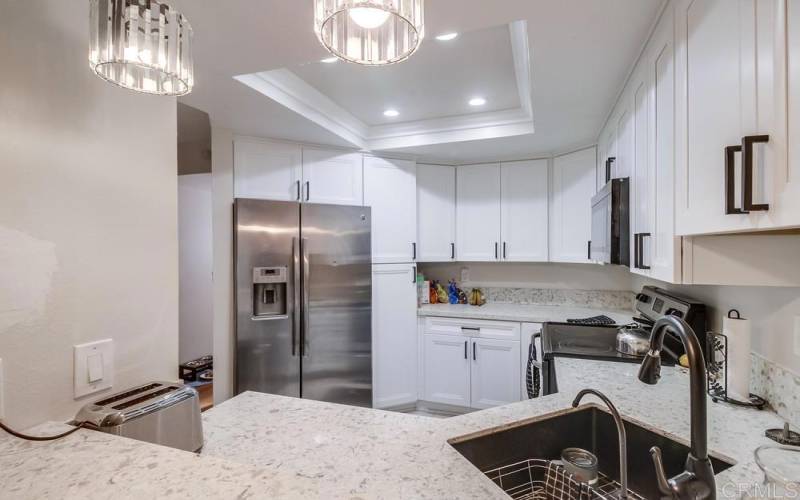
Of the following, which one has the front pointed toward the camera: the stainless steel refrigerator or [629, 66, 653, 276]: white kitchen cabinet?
the stainless steel refrigerator

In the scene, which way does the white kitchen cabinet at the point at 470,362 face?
toward the camera

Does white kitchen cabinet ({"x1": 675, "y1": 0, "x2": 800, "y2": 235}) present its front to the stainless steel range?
no

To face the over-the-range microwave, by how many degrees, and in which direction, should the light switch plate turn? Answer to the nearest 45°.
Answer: approximately 45° to its left

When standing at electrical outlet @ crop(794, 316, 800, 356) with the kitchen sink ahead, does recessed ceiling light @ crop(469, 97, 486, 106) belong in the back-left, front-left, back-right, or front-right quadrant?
front-right

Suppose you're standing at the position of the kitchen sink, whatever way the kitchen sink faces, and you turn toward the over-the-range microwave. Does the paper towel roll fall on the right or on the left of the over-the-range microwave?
right

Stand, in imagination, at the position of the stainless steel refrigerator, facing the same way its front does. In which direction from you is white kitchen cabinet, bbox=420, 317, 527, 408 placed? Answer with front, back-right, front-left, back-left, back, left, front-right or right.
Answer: left

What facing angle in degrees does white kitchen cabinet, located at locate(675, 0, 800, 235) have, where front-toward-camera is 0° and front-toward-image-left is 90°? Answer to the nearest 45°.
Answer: approximately 45°

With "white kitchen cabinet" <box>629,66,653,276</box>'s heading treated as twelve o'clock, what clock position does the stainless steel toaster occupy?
The stainless steel toaster is roughly at 10 o'clock from the white kitchen cabinet.

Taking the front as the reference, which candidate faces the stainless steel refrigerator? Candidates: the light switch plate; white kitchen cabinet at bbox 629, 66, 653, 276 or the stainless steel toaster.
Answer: the white kitchen cabinet

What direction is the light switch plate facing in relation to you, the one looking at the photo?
facing the viewer and to the right of the viewer

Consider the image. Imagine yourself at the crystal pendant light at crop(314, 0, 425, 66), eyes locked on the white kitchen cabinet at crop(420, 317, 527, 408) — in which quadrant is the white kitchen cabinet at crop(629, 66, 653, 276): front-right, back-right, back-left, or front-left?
front-right

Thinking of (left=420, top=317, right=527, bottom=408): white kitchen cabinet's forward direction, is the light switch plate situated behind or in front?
in front

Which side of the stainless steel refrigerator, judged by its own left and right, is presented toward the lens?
front

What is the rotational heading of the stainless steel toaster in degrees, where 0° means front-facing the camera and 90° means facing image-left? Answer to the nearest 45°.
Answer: approximately 45°

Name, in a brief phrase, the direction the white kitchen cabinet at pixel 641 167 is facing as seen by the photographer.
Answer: facing to the left of the viewer
